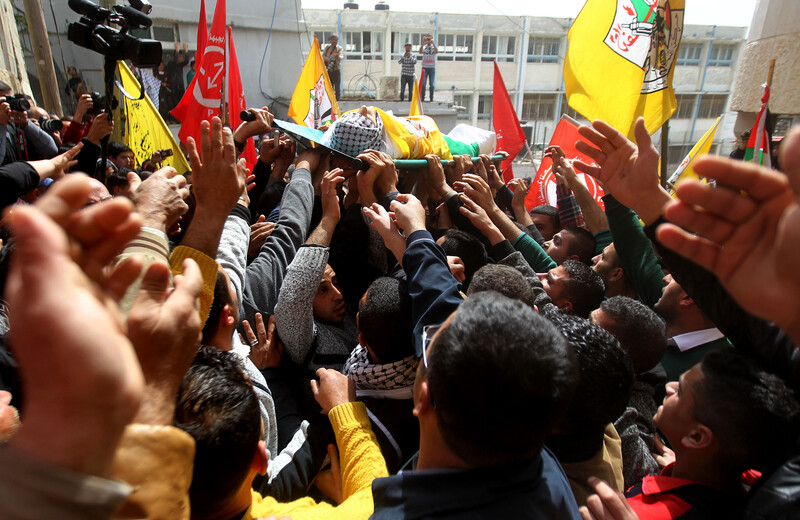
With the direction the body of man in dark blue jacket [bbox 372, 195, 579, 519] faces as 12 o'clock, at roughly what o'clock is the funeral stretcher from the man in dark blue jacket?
The funeral stretcher is roughly at 1 o'clock from the man in dark blue jacket.

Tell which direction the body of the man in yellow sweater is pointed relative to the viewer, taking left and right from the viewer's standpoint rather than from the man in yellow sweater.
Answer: facing away from the viewer

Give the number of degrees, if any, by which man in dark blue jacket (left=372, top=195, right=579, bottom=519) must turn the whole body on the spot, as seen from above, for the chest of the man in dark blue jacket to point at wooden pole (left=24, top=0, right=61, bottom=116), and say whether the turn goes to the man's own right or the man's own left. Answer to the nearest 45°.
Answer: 0° — they already face it

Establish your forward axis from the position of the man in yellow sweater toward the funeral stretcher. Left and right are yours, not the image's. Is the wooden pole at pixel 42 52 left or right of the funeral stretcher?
left

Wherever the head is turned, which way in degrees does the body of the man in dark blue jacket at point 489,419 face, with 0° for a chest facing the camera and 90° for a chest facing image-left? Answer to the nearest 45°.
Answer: approximately 135°

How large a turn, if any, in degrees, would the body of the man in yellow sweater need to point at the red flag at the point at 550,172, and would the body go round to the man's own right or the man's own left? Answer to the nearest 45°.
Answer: approximately 45° to the man's own right

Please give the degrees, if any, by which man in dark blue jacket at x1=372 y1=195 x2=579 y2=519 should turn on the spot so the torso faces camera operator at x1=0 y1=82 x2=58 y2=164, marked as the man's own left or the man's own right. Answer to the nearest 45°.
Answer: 0° — they already face them

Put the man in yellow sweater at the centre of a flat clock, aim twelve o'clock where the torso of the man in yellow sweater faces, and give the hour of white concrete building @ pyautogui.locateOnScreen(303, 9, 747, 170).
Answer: The white concrete building is roughly at 1 o'clock from the man in yellow sweater.
